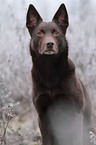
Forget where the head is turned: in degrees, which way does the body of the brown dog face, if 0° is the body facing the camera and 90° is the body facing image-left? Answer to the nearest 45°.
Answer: approximately 0°
